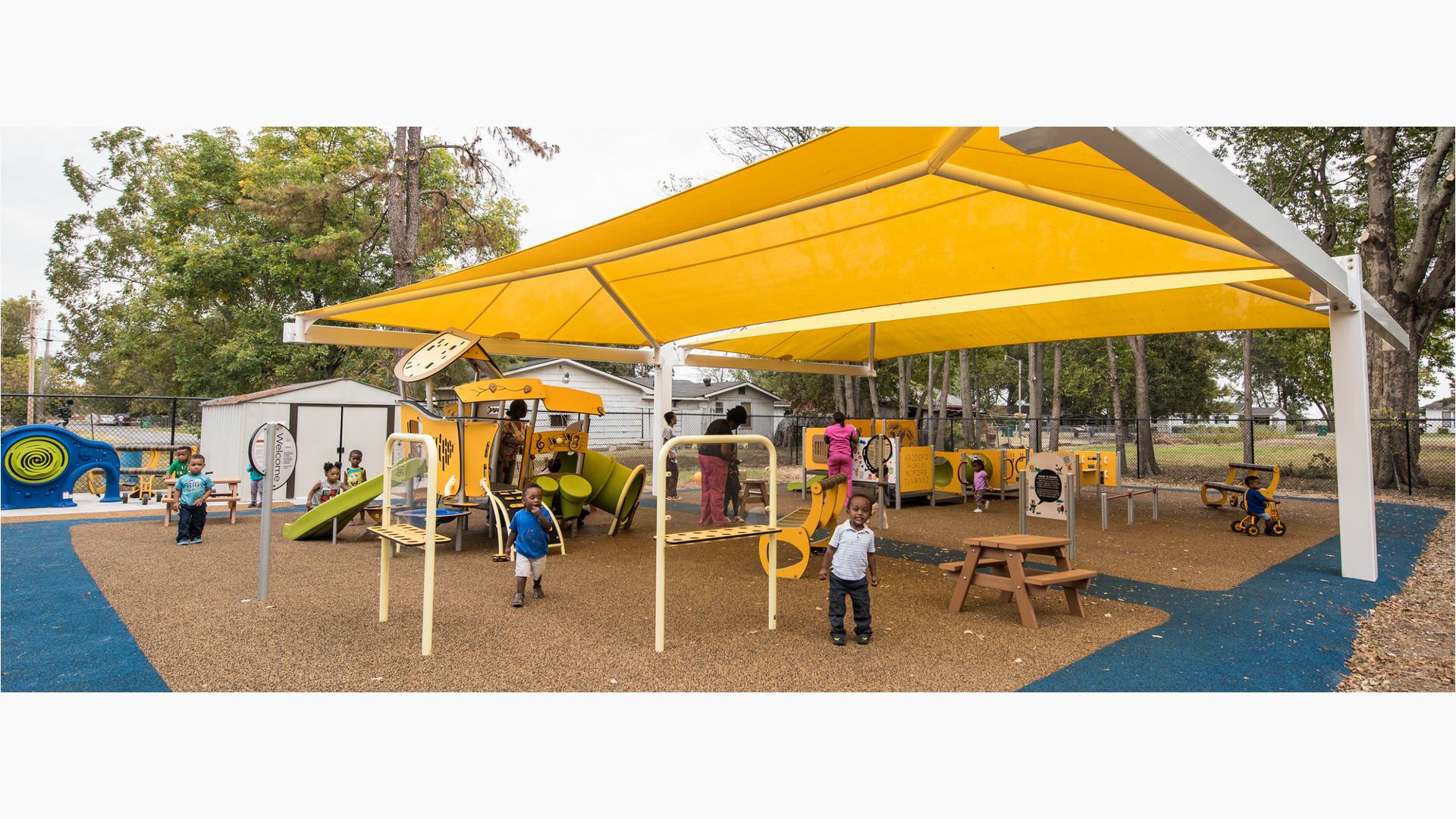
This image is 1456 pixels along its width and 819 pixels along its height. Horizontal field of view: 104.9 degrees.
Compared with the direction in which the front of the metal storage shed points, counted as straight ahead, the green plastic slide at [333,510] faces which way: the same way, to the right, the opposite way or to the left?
to the right

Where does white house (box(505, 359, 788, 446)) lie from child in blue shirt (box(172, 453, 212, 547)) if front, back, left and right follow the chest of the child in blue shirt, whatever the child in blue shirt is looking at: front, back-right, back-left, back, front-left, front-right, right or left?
back-left

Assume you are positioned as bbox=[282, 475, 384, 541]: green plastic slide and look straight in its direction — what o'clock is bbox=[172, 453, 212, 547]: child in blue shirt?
The child in blue shirt is roughly at 1 o'clock from the green plastic slide.

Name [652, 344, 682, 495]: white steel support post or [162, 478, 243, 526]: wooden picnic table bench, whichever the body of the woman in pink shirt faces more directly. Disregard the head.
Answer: the white steel support post

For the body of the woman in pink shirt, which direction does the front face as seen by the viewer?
away from the camera

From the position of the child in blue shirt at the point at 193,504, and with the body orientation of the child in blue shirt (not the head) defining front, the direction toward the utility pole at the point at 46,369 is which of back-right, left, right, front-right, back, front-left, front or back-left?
back

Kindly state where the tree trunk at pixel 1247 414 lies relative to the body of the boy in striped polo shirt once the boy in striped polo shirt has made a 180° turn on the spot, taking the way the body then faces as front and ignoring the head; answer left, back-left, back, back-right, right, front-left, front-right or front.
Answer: front-right

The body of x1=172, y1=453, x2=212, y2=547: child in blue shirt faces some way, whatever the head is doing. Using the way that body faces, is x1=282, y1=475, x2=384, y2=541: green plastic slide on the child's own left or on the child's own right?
on the child's own left

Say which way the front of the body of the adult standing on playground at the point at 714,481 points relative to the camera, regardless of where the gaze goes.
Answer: to the viewer's right
